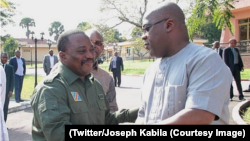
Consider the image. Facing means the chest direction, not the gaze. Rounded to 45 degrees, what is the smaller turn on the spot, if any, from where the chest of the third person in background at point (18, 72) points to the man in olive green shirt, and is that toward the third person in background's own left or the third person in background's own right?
0° — they already face them

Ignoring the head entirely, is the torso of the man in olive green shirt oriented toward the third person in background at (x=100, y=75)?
no

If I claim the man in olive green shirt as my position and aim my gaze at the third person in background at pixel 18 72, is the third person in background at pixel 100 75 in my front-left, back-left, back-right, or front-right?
front-right

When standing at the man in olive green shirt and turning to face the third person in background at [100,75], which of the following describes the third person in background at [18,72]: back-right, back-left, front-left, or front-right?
front-left

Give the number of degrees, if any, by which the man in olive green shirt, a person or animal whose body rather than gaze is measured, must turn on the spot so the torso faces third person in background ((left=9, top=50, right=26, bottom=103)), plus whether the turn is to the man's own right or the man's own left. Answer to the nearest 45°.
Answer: approximately 135° to the man's own left

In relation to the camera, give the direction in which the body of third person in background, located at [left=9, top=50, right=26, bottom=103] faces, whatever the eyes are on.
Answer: toward the camera

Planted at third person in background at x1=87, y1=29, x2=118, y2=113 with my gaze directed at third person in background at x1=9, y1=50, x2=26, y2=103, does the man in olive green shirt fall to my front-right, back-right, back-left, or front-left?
back-left

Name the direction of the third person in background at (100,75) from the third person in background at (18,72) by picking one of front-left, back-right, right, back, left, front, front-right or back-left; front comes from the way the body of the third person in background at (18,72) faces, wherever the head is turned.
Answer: front

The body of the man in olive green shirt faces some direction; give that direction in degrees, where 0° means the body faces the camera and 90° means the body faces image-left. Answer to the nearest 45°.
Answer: approximately 315°

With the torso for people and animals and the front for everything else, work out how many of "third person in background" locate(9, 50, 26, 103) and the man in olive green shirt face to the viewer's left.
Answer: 0

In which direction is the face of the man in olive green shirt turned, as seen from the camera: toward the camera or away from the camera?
toward the camera
